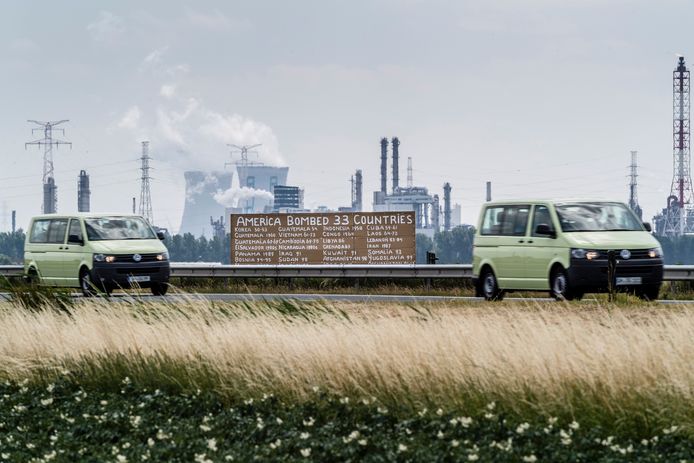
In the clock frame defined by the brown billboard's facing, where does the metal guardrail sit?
The metal guardrail is roughly at 12 o'clock from the brown billboard.

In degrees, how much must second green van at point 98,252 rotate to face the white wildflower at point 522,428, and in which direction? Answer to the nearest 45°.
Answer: approximately 45° to its right

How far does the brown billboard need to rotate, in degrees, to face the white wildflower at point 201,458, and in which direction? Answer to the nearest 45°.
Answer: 0° — it already faces it

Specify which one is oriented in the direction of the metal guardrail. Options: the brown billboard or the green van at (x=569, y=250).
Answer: the brown billboard

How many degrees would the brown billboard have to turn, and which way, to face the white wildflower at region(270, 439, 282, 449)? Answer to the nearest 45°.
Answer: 0° — it already faces it

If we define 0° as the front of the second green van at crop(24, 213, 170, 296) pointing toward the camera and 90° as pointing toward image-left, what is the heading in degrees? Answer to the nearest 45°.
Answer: approximately 315°

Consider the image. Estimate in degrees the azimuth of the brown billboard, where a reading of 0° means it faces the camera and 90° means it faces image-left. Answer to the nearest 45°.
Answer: approximately 0°
